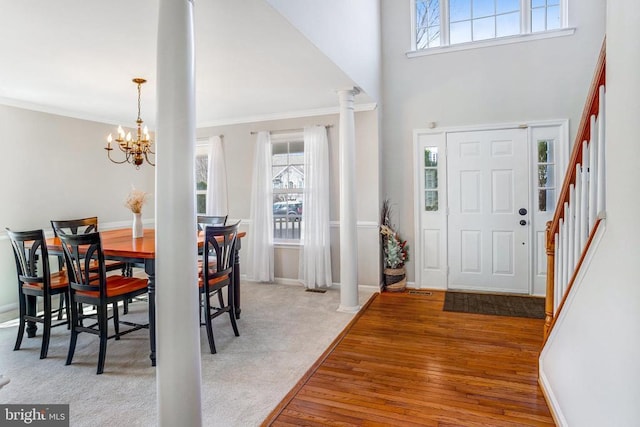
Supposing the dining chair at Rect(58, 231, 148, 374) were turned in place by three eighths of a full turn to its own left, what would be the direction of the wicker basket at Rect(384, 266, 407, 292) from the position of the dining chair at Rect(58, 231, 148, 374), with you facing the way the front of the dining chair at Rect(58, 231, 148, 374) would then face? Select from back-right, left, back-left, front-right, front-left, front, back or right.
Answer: back

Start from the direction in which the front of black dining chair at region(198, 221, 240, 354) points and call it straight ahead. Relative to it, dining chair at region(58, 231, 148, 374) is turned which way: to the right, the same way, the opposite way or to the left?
to the right

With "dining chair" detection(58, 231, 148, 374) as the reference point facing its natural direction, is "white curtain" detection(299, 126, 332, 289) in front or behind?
in front

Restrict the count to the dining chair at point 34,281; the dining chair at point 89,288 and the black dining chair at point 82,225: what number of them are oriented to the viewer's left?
0

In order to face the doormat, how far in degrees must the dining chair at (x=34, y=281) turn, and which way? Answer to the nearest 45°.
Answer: approximately 45° to its right

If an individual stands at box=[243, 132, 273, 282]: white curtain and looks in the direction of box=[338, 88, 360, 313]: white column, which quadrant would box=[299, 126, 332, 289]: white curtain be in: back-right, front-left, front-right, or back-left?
front-left

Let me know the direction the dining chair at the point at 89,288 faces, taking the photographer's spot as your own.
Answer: facing away from the viewer and to the right of the viewer

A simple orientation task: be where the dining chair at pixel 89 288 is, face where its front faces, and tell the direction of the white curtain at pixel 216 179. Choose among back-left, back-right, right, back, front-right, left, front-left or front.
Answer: front

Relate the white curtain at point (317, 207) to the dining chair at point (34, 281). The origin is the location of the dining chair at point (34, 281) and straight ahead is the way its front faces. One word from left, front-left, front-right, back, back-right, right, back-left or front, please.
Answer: front-right

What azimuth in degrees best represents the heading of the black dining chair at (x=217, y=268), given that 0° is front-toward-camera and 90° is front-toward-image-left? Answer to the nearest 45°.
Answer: approximately 135°

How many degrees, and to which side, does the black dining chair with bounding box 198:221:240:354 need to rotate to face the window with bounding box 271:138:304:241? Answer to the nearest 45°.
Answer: approximately 90° to its right

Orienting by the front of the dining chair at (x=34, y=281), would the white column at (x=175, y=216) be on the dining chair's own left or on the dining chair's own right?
on the dining chair's own right

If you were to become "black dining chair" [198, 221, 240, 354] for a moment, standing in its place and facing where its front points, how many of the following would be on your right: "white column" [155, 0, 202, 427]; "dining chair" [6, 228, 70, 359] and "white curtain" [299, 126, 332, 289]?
1

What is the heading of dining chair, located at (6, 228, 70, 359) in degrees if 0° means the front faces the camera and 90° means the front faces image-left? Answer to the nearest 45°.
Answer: approximately 225°

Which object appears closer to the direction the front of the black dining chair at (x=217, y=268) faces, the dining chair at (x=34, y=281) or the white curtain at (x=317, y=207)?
the dining chair

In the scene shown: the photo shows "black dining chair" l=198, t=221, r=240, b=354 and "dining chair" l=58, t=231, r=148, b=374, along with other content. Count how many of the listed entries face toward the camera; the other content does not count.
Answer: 0

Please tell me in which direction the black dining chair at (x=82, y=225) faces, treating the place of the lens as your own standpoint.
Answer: facing the viewer and to the right of the viewer

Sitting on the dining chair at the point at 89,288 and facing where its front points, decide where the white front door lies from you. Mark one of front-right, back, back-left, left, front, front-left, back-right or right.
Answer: front-right

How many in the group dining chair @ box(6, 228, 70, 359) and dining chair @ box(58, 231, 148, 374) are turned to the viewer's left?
0
